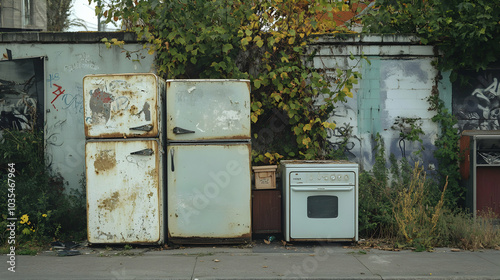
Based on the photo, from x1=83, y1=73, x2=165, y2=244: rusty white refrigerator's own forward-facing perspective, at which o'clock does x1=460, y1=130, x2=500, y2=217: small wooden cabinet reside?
The small wooden cabinet is roughly at 9 o'clock from the rusty white refrigerator.

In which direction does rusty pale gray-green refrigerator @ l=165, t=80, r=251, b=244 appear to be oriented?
toward the camera

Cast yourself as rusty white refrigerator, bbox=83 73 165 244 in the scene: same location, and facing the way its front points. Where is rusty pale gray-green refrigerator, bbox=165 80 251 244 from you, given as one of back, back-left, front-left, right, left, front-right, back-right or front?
left

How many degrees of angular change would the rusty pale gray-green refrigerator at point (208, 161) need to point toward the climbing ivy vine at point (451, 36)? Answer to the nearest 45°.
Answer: approximately 90° to its left

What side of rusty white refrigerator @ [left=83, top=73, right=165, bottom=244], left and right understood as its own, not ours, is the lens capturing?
front
